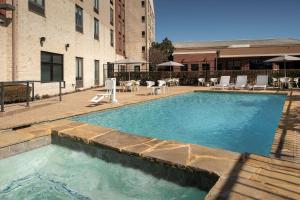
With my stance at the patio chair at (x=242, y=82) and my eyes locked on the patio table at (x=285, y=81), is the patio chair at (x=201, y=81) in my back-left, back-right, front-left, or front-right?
back-left

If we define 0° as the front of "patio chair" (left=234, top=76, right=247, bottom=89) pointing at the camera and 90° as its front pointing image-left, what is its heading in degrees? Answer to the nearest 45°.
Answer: approximately 45°

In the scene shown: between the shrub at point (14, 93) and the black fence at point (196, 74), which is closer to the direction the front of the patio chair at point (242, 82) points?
the shrub

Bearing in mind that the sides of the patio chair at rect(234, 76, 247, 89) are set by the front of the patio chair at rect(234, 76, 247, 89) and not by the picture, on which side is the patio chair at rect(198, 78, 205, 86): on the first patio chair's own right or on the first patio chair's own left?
on the first patio chair's own right

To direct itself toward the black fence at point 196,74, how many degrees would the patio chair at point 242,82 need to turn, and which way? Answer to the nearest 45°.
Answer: approximately 90° to its right

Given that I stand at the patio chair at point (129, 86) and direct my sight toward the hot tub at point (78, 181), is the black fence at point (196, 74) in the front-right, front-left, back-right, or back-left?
back-left
